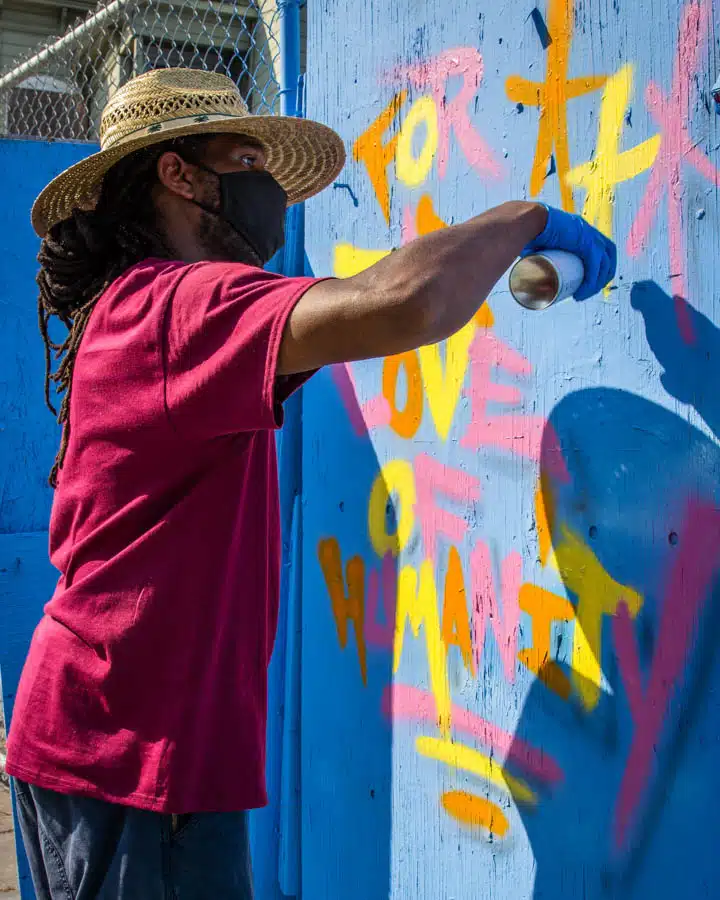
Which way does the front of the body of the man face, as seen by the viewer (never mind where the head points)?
to the viewer's right

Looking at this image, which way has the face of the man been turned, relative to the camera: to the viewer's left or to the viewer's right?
to the viewer's right
